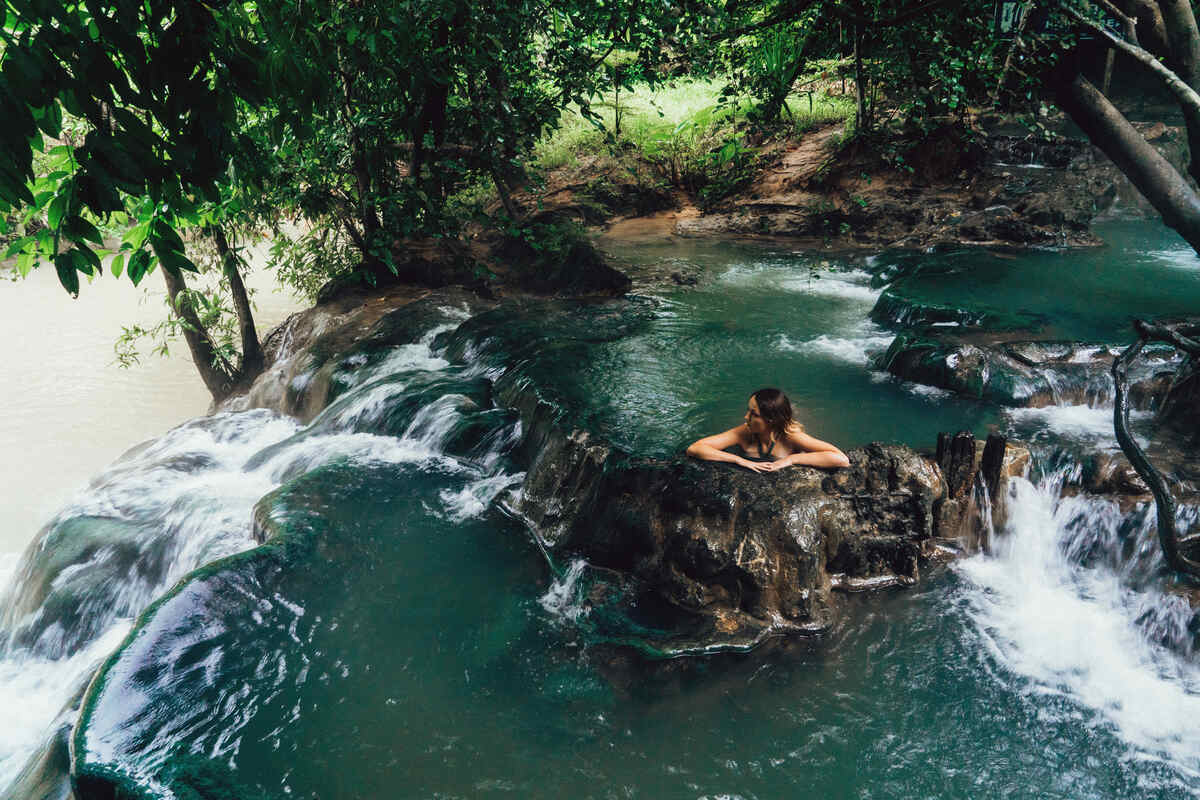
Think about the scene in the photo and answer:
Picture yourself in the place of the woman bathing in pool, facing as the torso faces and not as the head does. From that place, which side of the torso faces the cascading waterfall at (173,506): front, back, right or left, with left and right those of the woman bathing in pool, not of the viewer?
right

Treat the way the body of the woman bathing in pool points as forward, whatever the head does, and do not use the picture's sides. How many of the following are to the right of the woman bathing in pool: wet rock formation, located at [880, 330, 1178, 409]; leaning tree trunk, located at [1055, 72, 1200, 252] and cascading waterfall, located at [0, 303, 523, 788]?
1

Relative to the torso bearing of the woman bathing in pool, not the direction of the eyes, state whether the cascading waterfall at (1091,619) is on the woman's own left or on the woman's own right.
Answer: on the woman's own left

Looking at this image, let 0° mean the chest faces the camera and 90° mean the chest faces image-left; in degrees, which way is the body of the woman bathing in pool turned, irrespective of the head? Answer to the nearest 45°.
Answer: approximately 0°

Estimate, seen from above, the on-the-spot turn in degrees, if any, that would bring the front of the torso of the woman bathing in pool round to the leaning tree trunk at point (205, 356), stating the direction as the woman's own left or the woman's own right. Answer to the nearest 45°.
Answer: approximately 135° to the woman's own right

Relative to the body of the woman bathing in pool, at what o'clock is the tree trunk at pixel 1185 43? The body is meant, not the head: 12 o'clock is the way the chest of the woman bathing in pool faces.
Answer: The tree trunk is roughly at 8 o'clock from the woman bathing in pool.

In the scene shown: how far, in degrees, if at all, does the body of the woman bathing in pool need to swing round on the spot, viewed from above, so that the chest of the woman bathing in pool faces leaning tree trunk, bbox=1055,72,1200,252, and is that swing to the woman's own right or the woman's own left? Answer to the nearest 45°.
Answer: approximately 135° to the woman's own left

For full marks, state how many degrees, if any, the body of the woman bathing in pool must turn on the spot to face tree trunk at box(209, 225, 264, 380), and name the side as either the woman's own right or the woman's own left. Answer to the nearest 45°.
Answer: approximately 135° to the woman's own right
